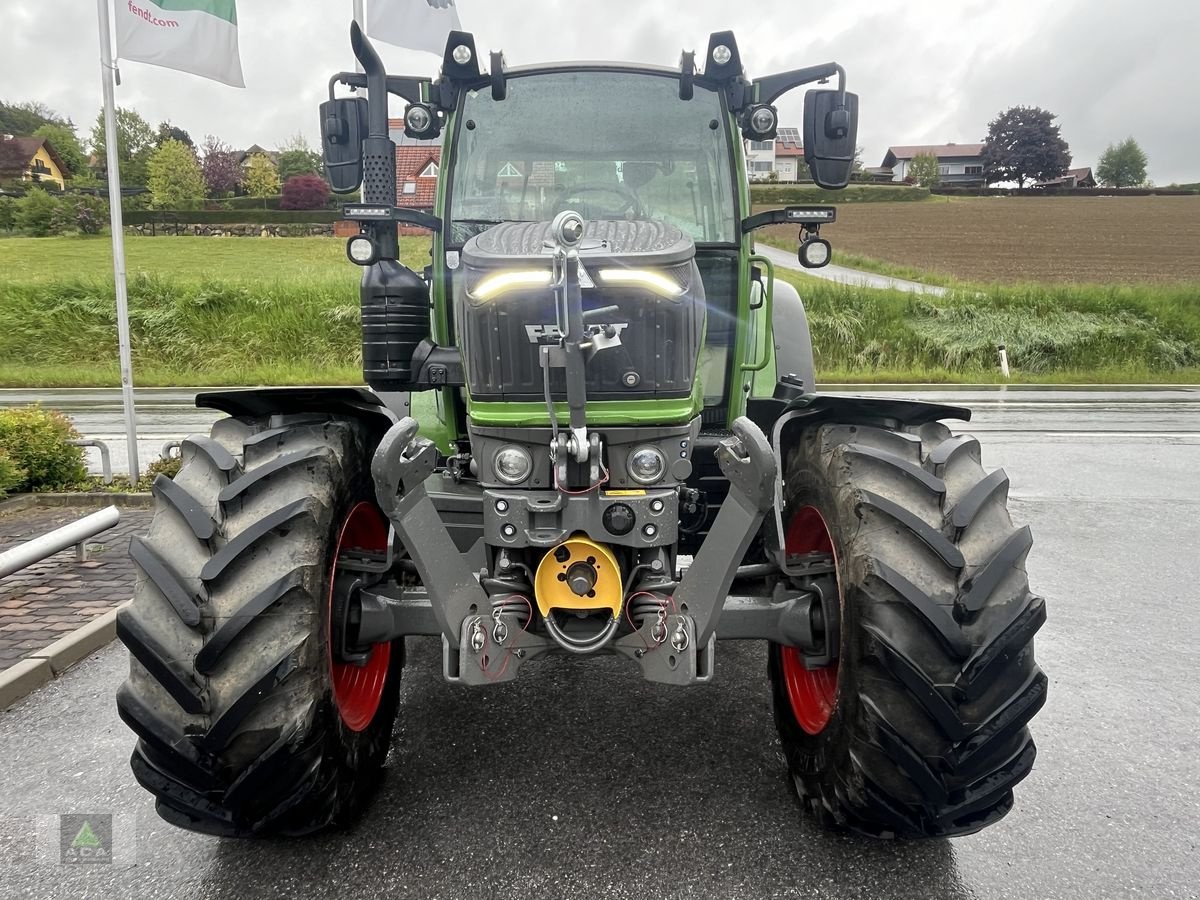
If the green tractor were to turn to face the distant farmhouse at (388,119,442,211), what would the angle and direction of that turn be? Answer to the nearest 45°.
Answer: approximately 180°

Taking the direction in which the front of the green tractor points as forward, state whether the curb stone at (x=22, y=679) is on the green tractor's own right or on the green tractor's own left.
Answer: on the green tractor's own right

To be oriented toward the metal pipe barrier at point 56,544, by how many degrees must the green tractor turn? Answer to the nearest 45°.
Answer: approximately 135° to its right

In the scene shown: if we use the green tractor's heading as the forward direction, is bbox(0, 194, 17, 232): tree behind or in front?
behind

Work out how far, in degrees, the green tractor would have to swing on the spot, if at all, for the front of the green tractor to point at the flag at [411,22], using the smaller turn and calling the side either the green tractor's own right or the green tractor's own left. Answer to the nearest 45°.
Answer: approximately 180°

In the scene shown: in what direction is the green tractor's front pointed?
toward the camera

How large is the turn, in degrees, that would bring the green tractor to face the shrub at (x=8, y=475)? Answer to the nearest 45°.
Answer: approximately 135° to its right

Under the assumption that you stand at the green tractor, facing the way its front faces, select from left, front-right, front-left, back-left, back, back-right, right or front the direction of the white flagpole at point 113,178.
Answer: back-right

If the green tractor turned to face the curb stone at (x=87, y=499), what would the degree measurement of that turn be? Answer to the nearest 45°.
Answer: approximately 135° to its right
